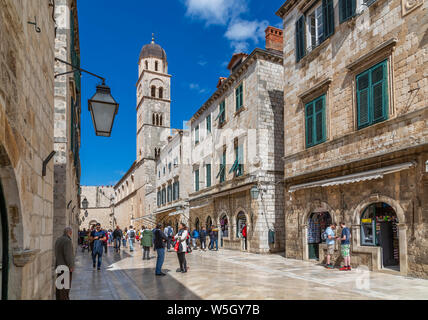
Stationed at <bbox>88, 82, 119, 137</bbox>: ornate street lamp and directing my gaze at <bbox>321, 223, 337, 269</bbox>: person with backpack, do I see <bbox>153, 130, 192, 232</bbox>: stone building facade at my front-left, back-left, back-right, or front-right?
front-left

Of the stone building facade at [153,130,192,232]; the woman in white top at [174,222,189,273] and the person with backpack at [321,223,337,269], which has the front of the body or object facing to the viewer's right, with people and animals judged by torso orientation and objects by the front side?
the person with backpack

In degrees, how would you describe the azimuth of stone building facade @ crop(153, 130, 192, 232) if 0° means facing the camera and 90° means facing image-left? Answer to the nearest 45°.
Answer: approximately 45°

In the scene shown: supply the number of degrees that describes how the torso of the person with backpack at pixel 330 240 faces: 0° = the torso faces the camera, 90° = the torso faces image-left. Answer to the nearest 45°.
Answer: approximately 270°

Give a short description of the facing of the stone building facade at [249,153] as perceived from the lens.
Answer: facing the viewer and to the left of the viewer

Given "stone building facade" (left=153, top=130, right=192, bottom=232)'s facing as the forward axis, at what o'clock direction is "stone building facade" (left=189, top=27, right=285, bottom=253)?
"stone building facade" (left=189, top=27, right=285, bottom=253) is roughly at 10 o'clock from "stone building facade" (left=153, top=130, right=192, bottom=232).

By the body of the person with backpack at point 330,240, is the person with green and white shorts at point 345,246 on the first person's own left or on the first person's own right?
on the first person's own right

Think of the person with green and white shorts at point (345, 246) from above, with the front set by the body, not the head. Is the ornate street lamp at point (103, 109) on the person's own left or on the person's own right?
on the person's own left
